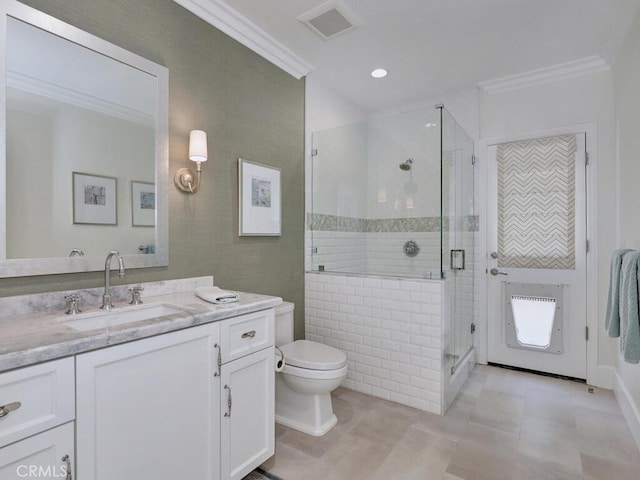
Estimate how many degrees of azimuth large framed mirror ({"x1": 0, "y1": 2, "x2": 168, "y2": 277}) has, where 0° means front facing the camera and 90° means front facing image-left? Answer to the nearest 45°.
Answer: approximately 315°

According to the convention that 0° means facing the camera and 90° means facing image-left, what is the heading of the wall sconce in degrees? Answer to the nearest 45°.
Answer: approximately 315°

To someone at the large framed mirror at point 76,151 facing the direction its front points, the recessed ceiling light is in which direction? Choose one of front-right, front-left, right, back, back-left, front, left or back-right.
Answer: front-left

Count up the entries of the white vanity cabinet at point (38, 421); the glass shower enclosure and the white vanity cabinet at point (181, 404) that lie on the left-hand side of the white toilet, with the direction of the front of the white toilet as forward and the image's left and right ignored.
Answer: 1

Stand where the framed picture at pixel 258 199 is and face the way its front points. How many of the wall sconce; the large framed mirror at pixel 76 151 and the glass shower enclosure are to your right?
2

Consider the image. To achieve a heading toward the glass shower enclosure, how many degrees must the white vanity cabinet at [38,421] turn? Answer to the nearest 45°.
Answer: approximately 45° to its left

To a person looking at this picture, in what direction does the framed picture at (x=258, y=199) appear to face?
facing the viewer and to the right of the viewer

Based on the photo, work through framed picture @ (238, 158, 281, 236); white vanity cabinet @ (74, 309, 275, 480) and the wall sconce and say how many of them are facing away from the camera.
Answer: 0

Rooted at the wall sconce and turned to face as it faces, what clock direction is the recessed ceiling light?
The recessed ceiling light is roughly at 10 o'clock from the wall sconce.

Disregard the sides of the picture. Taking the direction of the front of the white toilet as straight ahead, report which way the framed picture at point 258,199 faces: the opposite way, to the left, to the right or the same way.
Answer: the same way
